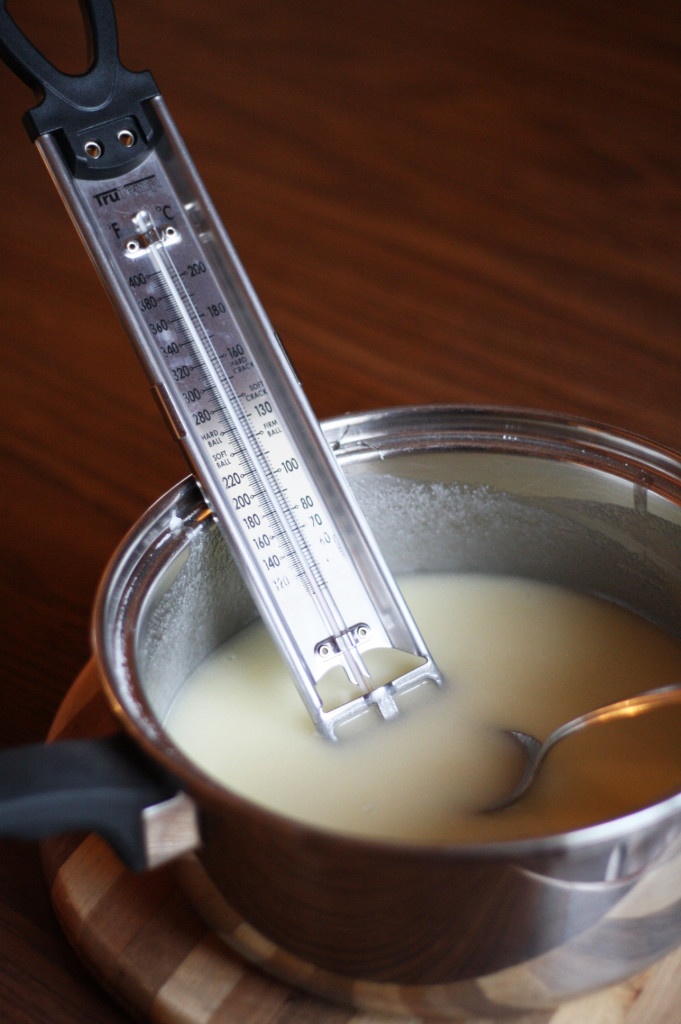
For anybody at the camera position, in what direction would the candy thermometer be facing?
facing the viewer
